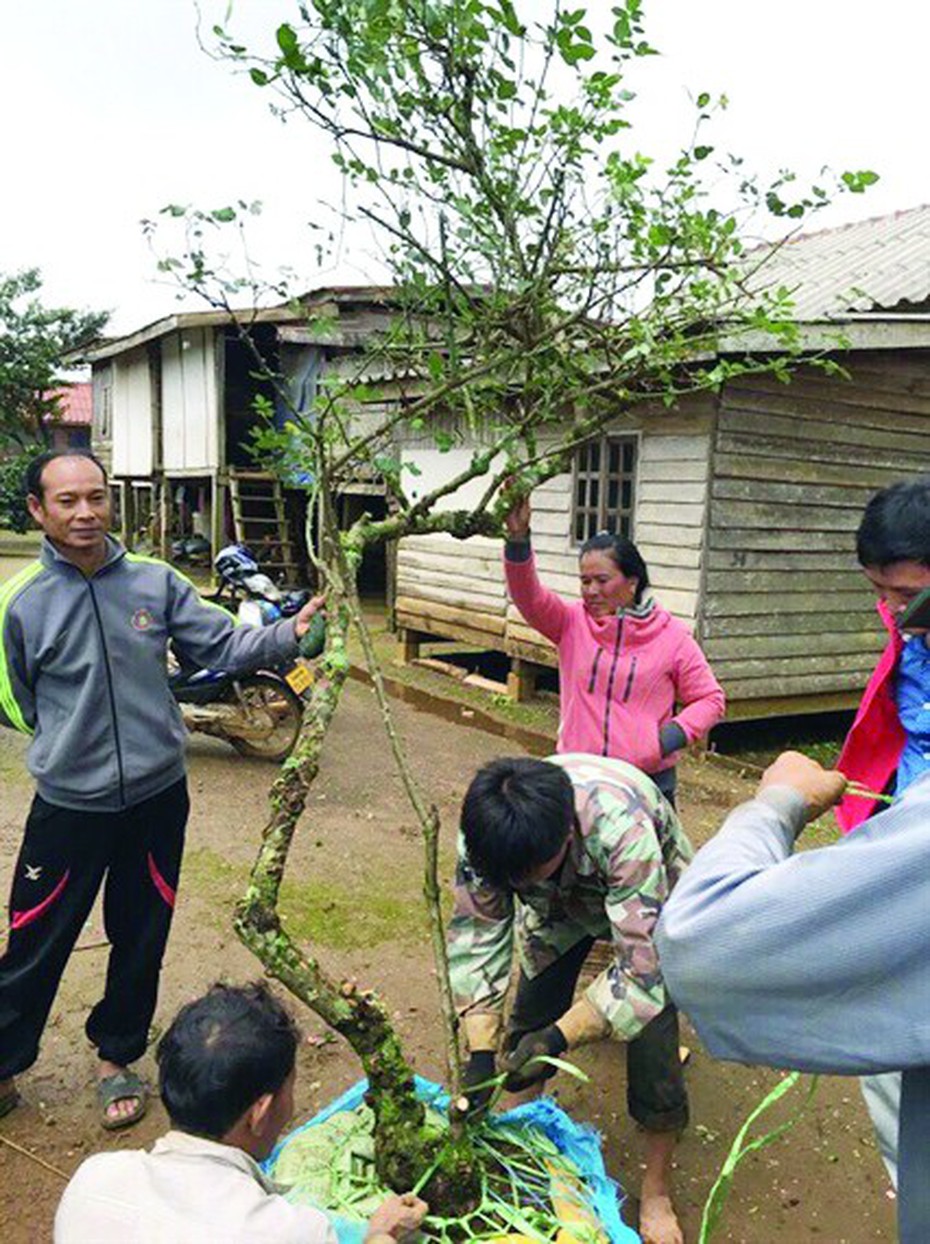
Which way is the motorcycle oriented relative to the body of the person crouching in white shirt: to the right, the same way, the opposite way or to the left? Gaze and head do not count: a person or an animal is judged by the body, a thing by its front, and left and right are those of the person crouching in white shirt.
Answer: to the left

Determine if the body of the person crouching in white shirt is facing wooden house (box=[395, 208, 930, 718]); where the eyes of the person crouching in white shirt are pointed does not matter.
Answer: yes

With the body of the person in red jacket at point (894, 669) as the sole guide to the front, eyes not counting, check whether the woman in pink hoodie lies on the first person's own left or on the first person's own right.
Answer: on the first person's own right

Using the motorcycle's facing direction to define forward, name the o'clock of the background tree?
The background tree is roughly at 1 o'clock from the motorcycle.

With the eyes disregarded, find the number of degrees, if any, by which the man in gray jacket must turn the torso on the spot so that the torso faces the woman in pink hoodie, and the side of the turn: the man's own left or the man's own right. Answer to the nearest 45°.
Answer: approximately 90° to the man's own left

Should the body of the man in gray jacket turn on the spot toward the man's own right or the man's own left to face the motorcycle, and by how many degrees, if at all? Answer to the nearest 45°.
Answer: approximately 180°

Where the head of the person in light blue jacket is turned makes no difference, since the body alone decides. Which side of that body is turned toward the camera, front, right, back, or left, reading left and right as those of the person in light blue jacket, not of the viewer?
back

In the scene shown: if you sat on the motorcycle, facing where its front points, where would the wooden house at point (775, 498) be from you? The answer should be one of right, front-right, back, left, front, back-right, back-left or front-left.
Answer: back-right

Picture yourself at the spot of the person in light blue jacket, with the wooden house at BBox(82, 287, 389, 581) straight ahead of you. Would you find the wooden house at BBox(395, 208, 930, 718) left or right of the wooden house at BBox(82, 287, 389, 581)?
right

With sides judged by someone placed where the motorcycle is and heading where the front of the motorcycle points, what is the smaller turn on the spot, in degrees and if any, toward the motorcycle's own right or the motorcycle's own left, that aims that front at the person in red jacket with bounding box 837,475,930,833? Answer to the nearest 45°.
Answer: approximately 135° to the motorcycle's own left

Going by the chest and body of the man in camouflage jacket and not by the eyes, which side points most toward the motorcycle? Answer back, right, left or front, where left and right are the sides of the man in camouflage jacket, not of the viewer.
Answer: right
